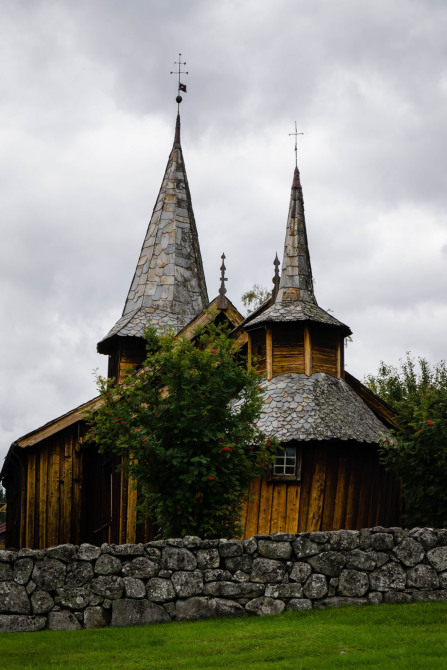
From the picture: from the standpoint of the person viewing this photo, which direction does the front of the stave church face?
facing away from the viewer and to the left of the viewer

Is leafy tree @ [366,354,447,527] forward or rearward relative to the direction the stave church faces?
rearward
